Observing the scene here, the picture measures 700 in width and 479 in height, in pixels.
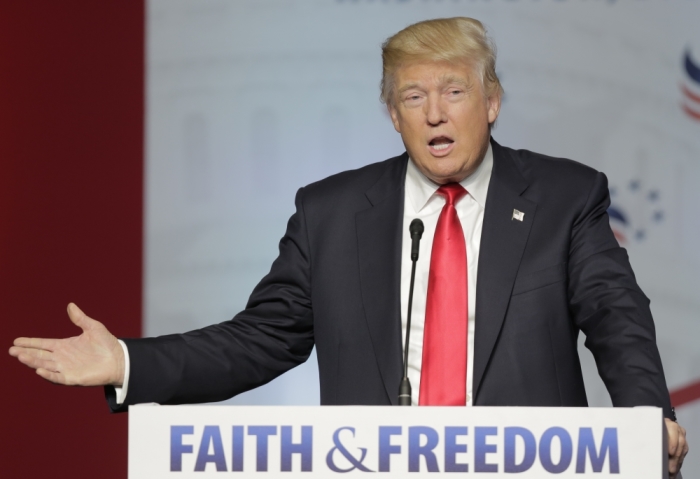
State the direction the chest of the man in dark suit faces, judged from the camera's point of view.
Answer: toward the camera

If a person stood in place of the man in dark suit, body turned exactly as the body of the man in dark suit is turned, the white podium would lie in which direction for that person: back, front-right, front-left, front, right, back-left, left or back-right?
front
